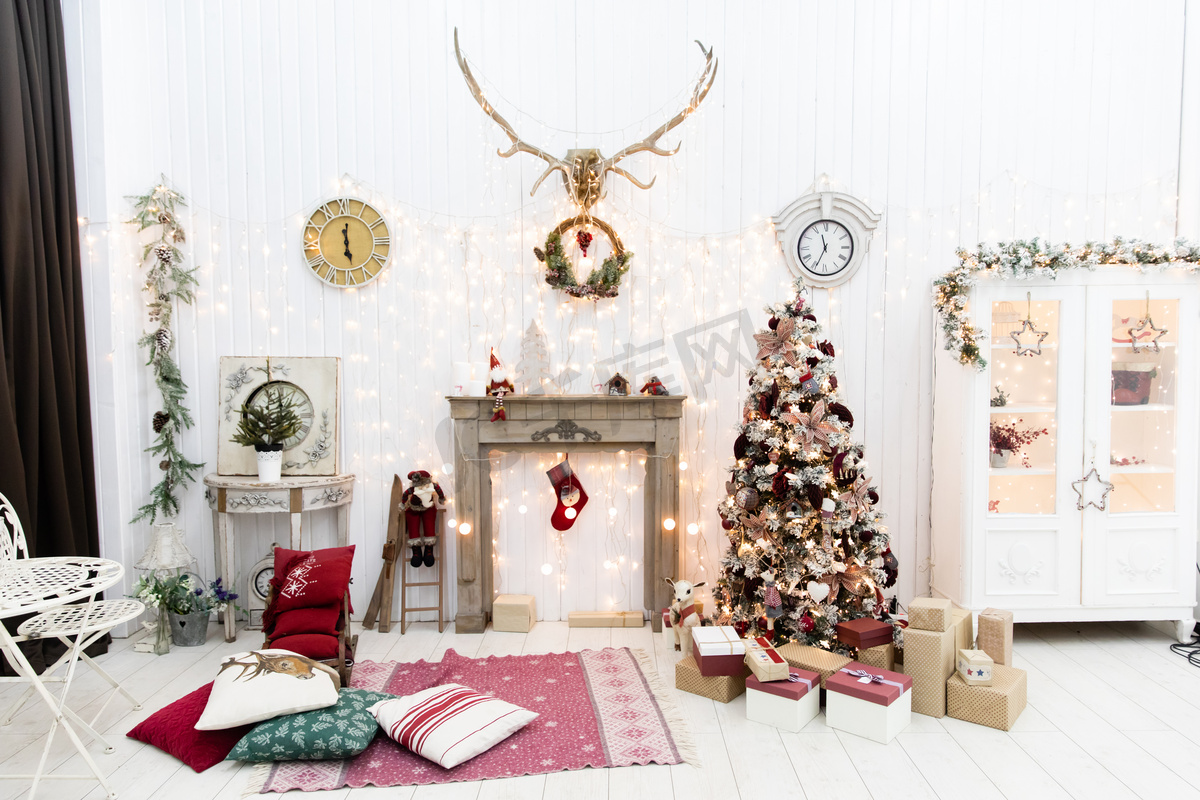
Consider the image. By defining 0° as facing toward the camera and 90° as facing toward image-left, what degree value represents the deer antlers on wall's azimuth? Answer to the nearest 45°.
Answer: approximately 0°

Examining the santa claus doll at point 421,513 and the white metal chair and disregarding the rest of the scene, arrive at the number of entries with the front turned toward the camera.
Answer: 1

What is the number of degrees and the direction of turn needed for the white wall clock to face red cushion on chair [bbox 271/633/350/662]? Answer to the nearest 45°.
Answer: approximately 45° to its right

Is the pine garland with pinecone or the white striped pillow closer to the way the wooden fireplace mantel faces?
the white striped pillow

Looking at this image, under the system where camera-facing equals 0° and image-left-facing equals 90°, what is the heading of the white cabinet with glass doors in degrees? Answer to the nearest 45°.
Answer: approximately 0°

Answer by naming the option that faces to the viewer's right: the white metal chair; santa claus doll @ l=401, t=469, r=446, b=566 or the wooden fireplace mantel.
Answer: the white metal chair

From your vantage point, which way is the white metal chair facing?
to the viewer's right
